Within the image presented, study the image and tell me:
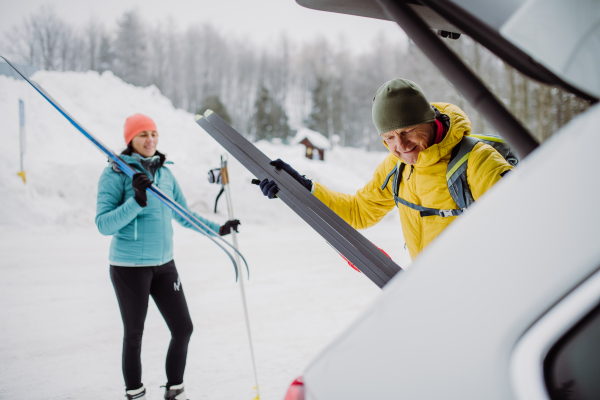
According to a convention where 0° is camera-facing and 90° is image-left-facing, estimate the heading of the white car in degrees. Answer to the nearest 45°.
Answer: approximately 270°

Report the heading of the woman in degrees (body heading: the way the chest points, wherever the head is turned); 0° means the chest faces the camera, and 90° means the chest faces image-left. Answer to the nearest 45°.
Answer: approximately 315°

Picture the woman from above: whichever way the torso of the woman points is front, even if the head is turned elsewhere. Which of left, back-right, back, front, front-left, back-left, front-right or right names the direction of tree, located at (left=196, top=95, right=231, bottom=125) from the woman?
back-left
